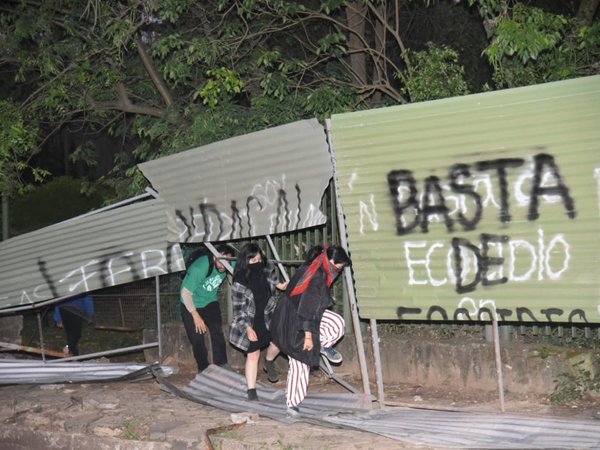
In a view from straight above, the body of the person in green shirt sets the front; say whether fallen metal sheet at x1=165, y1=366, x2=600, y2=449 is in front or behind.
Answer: in front

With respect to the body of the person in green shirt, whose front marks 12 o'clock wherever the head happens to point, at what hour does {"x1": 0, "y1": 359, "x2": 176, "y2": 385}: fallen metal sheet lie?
The fallen metal sheet is roughly at 5 o'clock from the person in green shirt.

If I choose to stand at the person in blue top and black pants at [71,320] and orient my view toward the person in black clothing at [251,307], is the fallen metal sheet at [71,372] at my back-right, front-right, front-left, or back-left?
front-right

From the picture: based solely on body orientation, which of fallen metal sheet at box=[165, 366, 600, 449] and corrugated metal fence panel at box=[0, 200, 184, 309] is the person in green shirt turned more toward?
the fallen metal sheet

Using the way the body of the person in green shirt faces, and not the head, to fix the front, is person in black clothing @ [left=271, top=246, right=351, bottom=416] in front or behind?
in front

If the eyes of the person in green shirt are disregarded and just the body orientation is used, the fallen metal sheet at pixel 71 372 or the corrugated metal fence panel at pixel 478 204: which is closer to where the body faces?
the corrugated metal fence panel
